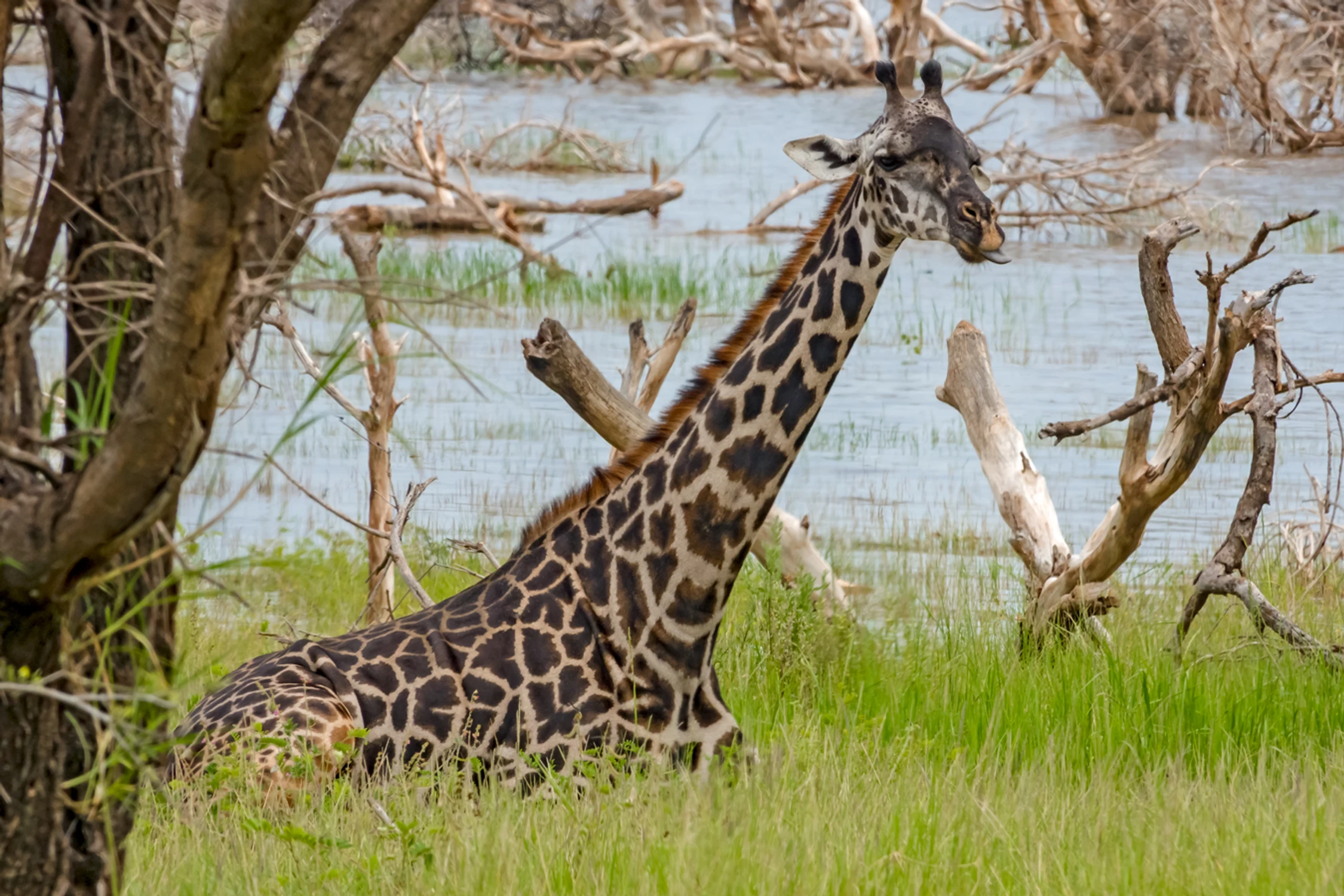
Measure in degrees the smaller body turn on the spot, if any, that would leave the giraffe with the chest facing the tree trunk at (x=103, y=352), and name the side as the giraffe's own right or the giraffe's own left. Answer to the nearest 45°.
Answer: approximately 135° to the giraffe's own right

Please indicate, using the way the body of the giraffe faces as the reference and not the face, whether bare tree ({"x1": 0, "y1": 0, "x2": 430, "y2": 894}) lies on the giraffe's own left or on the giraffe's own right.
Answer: on the giraffe's own right

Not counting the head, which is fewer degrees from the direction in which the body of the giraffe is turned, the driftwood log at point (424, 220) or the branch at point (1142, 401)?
the branch

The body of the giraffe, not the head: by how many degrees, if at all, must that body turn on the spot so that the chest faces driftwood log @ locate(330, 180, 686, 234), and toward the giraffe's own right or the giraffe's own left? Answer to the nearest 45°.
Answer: approximately 90° to the giraffe's own left

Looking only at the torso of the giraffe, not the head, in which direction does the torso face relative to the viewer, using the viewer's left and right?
facing to the right of the viewer

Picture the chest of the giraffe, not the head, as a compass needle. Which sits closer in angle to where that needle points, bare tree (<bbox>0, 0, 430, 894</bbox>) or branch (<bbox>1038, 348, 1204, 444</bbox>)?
the branch

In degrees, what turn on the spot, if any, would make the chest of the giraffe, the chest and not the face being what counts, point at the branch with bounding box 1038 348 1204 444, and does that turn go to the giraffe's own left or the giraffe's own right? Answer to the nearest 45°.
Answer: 0° — it already faces it
